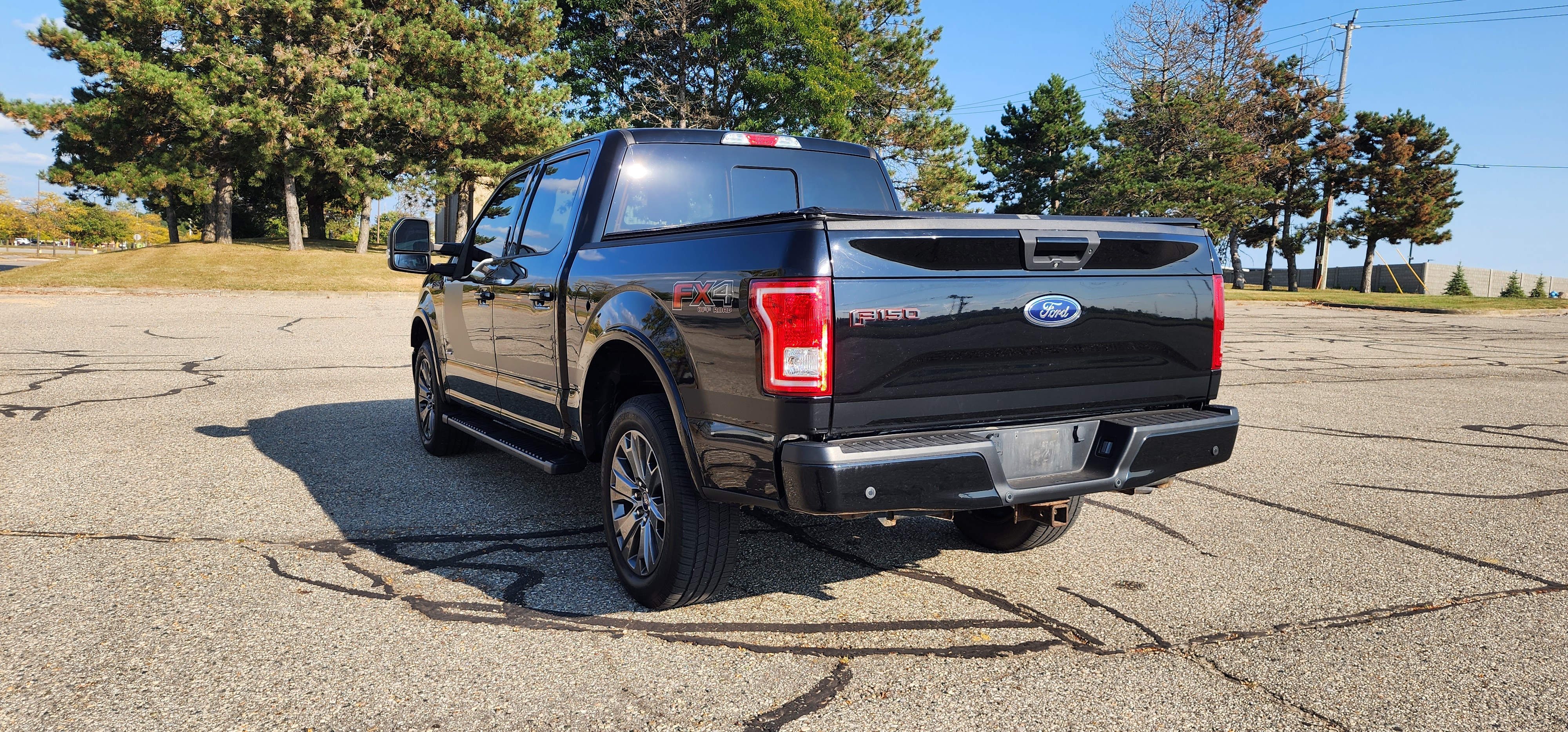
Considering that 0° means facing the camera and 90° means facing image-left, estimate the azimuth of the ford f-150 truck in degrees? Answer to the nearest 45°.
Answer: approximately 135°

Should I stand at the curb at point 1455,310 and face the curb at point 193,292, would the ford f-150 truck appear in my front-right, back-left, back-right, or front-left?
front-left

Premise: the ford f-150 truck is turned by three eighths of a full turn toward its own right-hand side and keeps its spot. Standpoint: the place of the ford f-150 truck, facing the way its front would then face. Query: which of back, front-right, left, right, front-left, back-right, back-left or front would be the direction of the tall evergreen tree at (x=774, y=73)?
left

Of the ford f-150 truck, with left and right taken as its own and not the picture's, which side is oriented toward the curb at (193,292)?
front

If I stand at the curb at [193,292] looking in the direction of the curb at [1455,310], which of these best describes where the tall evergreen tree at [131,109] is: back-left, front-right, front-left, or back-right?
back-left

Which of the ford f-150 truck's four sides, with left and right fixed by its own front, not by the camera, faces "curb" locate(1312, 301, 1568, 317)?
right

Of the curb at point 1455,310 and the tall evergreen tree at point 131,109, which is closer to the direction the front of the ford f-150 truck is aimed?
the tall evergreen tree

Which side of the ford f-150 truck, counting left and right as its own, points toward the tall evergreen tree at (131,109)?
front
